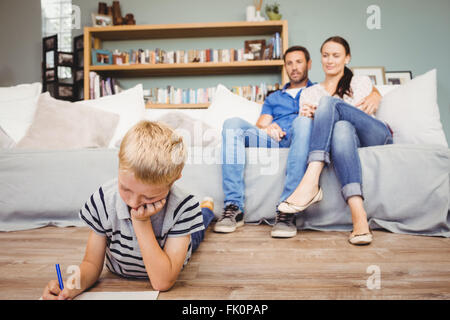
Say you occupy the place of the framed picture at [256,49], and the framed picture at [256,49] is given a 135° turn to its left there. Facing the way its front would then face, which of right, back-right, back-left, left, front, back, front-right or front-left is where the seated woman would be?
back-right

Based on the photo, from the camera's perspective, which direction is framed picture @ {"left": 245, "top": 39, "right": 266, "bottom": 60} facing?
toward the camera

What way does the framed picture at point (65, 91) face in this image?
toward the camera

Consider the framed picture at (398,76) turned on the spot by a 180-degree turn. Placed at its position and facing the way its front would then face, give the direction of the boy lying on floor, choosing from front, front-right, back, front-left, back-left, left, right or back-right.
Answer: back

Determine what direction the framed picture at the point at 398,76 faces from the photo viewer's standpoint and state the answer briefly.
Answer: facing the viewer

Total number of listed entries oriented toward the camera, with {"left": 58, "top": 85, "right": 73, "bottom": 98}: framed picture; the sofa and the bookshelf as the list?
3

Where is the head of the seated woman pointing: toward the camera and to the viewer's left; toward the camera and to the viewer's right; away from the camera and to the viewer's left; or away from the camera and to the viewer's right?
toward the camera and to the viewer's left

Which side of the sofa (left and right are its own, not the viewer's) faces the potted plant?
back

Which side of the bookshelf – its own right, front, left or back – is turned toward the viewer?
front

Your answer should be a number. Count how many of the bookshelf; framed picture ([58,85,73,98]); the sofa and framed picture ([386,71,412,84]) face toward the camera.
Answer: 4

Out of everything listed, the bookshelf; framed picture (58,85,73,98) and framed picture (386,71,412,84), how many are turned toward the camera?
3
